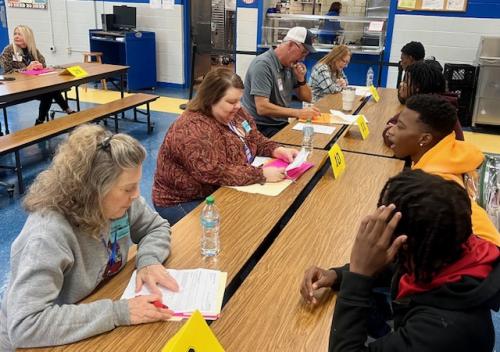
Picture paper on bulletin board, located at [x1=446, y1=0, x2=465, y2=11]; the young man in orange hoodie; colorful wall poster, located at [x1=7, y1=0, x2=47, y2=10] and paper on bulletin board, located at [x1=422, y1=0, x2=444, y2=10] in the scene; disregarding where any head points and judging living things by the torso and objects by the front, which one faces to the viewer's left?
the young man in orange hoodie

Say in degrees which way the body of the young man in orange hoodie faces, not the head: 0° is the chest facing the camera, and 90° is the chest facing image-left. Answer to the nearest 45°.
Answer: approximately 90°

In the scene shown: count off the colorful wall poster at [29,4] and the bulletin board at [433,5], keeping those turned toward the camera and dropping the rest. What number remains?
2

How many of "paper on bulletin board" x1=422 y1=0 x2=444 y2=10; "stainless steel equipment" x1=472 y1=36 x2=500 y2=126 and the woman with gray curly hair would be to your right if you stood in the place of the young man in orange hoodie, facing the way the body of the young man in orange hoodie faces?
2

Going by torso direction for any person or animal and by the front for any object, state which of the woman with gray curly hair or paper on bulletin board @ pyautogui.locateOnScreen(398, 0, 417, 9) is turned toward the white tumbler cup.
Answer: the paper on bulletin board

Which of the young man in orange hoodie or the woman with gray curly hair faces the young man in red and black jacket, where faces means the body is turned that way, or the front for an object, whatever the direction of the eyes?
the woman with gray curly hair

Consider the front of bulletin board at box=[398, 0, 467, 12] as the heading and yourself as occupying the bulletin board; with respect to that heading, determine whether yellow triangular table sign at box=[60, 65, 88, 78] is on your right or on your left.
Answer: on your right

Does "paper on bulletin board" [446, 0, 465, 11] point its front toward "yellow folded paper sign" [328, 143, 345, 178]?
yes

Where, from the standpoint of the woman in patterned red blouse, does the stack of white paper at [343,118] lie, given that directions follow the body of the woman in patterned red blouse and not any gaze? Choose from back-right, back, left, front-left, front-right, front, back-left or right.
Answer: left

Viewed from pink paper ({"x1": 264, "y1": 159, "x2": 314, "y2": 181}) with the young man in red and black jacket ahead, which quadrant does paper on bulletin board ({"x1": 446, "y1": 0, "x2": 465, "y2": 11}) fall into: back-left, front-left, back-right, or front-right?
back-left

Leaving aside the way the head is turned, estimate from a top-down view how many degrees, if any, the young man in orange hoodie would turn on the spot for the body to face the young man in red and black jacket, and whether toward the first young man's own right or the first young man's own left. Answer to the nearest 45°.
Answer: approximately 90° to the first young man's own left

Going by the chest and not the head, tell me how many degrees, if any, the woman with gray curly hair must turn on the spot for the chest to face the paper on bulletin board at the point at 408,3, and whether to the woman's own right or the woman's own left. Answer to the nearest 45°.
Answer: approximately 90° to the woman's own left

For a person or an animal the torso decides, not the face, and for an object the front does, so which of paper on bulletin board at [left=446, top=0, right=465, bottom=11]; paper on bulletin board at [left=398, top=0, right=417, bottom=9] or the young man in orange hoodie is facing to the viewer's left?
the young man in orange hoodie
